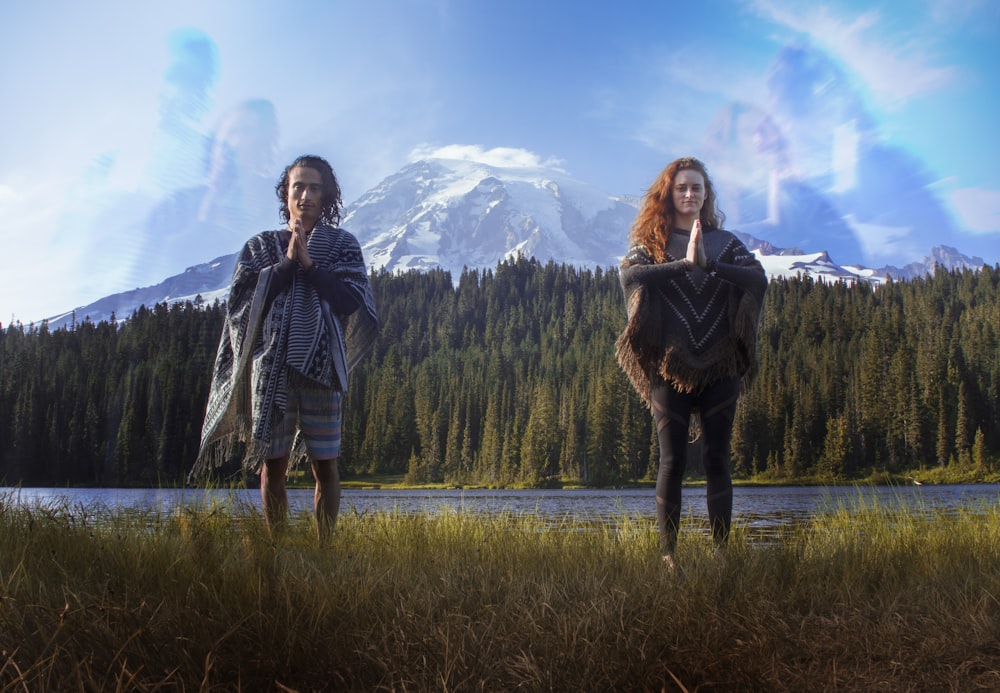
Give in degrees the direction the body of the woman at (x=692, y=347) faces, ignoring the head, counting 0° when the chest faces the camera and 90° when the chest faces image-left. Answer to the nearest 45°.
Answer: approximately 0°

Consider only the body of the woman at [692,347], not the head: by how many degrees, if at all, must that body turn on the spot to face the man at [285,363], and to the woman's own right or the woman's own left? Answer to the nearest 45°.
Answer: approximately 90° to the woman's own right

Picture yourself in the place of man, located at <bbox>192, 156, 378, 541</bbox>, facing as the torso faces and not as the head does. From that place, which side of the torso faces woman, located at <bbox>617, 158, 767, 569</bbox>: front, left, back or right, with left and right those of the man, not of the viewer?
left

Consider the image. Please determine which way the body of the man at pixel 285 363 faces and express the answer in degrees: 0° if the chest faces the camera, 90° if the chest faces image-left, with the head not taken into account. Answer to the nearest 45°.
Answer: approximately 0°

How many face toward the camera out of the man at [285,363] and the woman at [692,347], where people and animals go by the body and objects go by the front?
2
